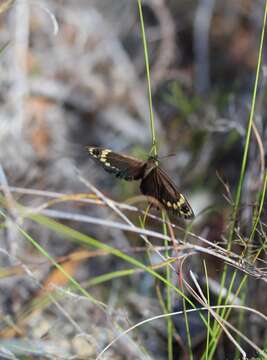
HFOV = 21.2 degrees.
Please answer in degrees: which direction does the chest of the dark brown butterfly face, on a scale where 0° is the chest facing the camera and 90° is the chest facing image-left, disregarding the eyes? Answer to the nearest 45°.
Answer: approximately 225°
